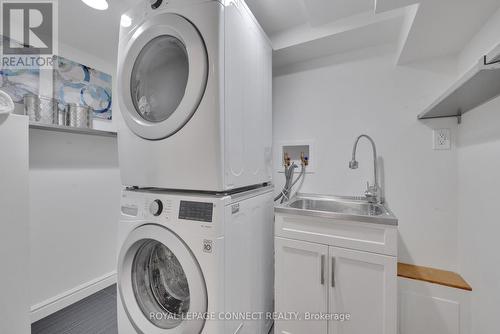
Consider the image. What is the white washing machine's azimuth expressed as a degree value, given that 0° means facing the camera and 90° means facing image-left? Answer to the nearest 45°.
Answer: approximately 45°

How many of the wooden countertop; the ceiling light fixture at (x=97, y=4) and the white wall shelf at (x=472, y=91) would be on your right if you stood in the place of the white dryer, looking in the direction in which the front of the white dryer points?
1

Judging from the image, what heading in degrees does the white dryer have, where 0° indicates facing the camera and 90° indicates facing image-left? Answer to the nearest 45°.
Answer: approximately 45°

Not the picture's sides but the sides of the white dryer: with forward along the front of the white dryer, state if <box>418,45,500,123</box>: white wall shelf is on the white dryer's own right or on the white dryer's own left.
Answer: on the white dryer's own left

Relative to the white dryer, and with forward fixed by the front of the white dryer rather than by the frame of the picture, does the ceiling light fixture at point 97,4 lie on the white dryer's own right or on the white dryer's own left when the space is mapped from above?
on the white dryer's own right
